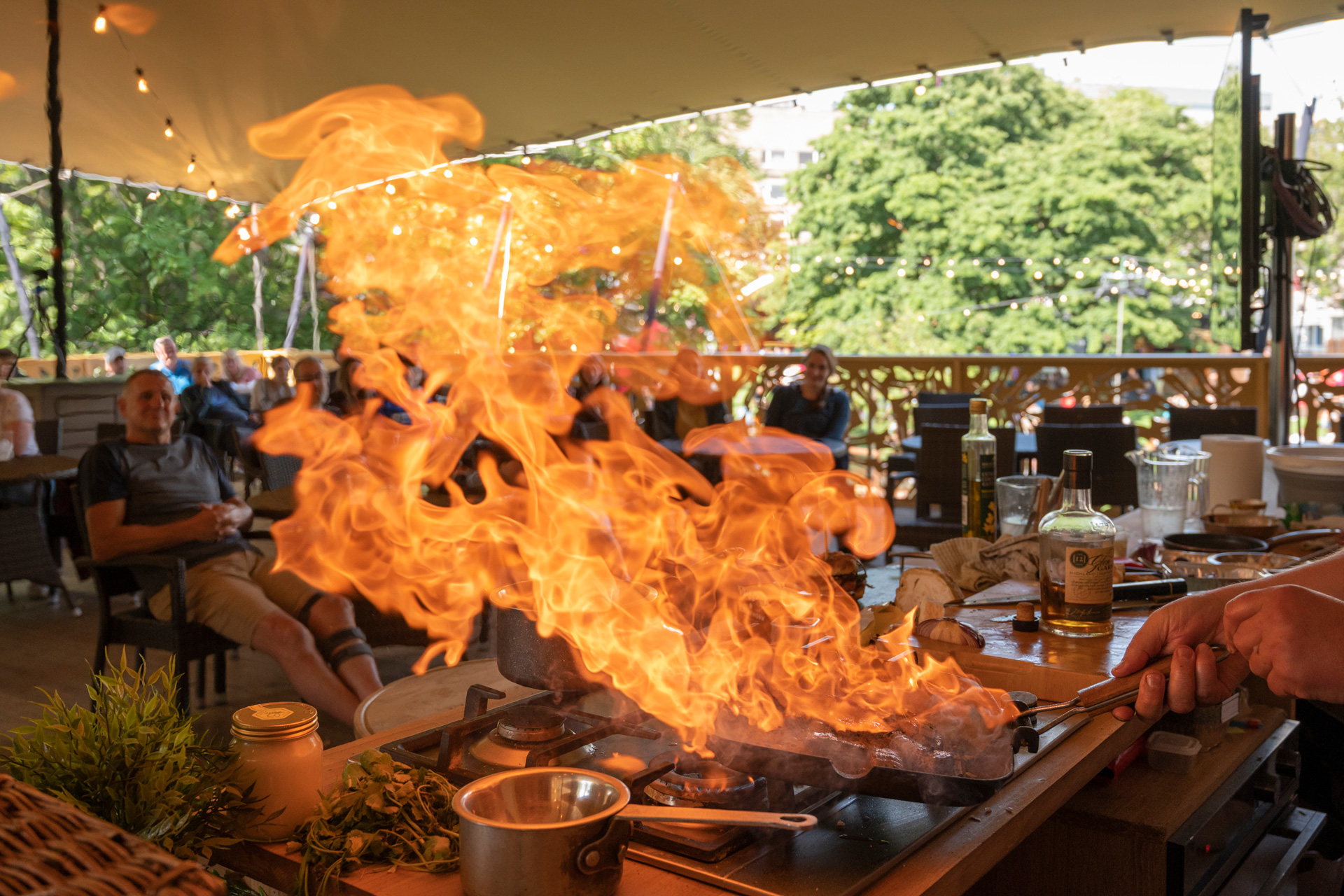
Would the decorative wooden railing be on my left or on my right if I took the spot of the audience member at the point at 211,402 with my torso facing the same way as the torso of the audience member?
on my left

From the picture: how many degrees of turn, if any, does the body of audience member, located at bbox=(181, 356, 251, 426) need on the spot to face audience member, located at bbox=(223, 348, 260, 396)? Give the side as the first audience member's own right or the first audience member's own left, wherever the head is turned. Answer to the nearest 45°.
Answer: approximately 180°

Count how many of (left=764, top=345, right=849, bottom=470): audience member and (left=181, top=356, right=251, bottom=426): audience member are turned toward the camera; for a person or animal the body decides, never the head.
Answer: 2

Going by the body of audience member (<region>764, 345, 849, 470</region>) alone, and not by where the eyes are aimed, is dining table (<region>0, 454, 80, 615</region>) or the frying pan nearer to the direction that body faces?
the frying pan
